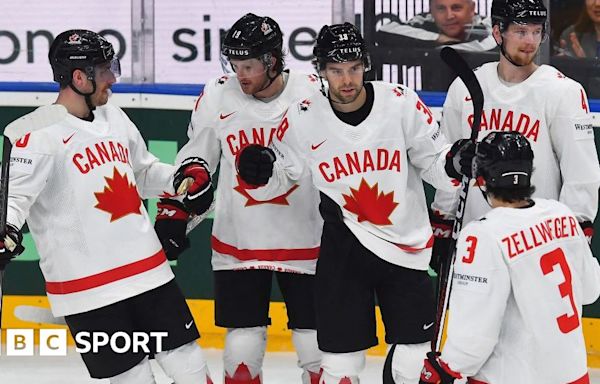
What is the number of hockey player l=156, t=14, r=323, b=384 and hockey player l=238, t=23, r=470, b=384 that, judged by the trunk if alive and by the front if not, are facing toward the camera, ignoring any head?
2

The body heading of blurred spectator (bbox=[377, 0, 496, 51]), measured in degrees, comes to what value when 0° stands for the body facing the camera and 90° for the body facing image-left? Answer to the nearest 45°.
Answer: approximately 0°

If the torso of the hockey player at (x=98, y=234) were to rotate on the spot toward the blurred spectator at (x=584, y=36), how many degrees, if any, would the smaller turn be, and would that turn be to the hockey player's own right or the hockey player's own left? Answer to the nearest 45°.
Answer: approximately 90° to the hockey player's own left

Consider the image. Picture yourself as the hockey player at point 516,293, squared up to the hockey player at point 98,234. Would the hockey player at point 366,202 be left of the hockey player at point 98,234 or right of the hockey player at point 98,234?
right

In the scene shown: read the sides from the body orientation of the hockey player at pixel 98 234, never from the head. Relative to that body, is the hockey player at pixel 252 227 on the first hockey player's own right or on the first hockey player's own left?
on the first hockey player's own left

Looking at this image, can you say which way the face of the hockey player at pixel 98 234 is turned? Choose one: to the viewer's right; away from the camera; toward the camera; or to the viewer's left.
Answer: to the viewer's right

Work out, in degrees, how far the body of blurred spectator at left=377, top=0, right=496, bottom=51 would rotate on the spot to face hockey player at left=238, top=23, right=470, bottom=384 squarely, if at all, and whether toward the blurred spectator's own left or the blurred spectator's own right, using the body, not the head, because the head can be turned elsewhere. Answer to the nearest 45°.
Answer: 0° — they already face them

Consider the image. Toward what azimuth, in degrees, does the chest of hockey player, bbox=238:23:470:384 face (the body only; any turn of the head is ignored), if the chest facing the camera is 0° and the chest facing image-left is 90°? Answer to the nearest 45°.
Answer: approximately 0°

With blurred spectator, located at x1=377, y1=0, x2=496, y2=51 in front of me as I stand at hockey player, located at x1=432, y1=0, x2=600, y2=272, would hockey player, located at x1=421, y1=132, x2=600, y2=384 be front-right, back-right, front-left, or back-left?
back-left

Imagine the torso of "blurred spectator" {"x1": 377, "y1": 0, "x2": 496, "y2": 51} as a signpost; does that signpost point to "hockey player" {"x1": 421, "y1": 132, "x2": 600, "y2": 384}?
yes

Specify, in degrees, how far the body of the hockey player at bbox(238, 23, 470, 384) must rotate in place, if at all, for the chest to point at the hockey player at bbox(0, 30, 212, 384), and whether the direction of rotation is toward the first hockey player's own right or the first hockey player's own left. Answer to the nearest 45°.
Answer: approximately 90° to the first hockey player's own right
